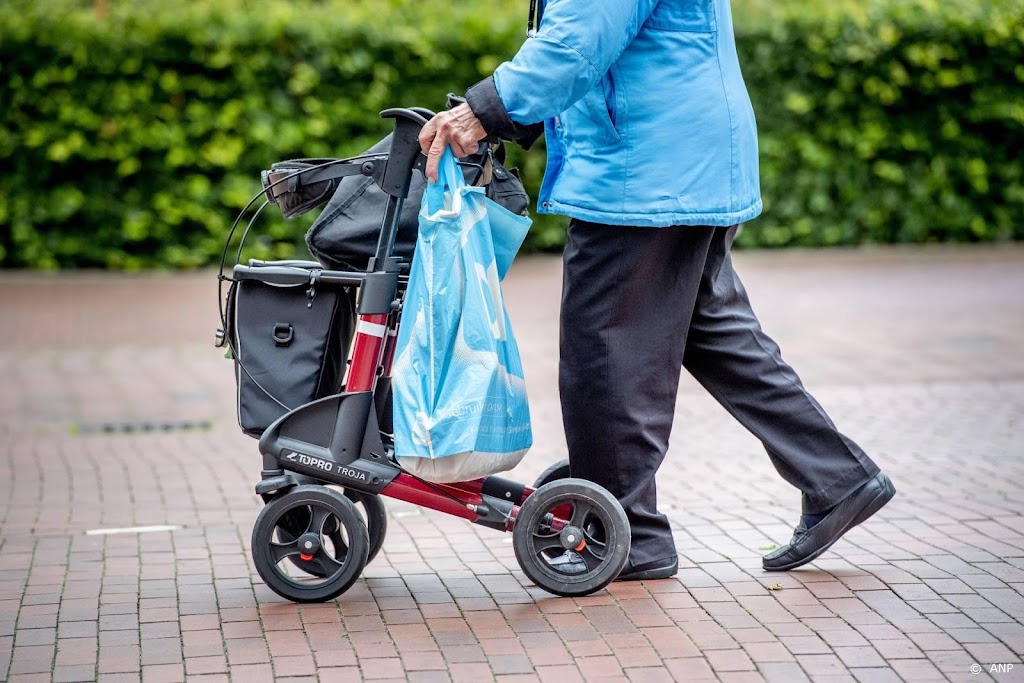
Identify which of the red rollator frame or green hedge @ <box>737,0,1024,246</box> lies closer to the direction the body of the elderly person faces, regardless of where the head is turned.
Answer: the red rollator frame

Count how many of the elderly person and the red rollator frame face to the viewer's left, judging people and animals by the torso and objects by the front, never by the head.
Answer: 2

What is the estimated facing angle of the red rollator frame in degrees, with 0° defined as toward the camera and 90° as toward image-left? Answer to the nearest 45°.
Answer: approximately 90°

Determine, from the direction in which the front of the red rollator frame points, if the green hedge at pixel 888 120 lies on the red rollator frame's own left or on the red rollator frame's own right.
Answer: on the red rollator frame's own right

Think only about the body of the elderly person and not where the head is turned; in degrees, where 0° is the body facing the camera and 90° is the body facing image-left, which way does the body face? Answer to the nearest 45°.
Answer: approximately 90°

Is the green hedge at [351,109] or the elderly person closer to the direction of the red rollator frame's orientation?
the green hedge

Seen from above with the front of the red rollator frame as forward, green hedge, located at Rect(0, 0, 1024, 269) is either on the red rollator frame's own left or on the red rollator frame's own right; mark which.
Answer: on the red rollator frame's own right

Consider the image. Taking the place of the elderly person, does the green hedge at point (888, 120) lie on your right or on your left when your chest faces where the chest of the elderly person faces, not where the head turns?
on your right

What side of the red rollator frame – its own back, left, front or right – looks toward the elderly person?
back

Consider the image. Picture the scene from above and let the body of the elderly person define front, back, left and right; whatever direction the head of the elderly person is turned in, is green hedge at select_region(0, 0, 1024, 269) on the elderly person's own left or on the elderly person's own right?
on the elderly person's own right
